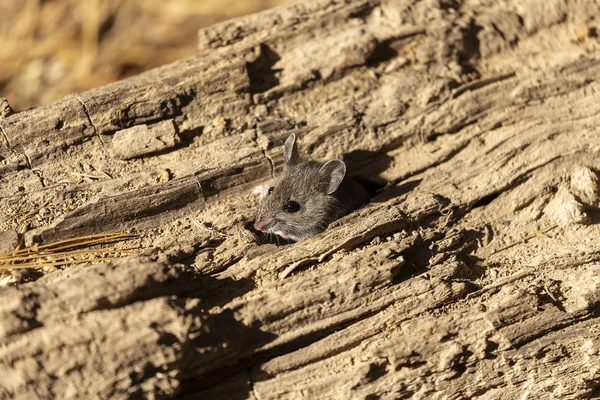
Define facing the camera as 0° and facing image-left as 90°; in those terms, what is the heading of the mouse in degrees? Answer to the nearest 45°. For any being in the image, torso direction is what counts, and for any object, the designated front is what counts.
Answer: approximately 45°
